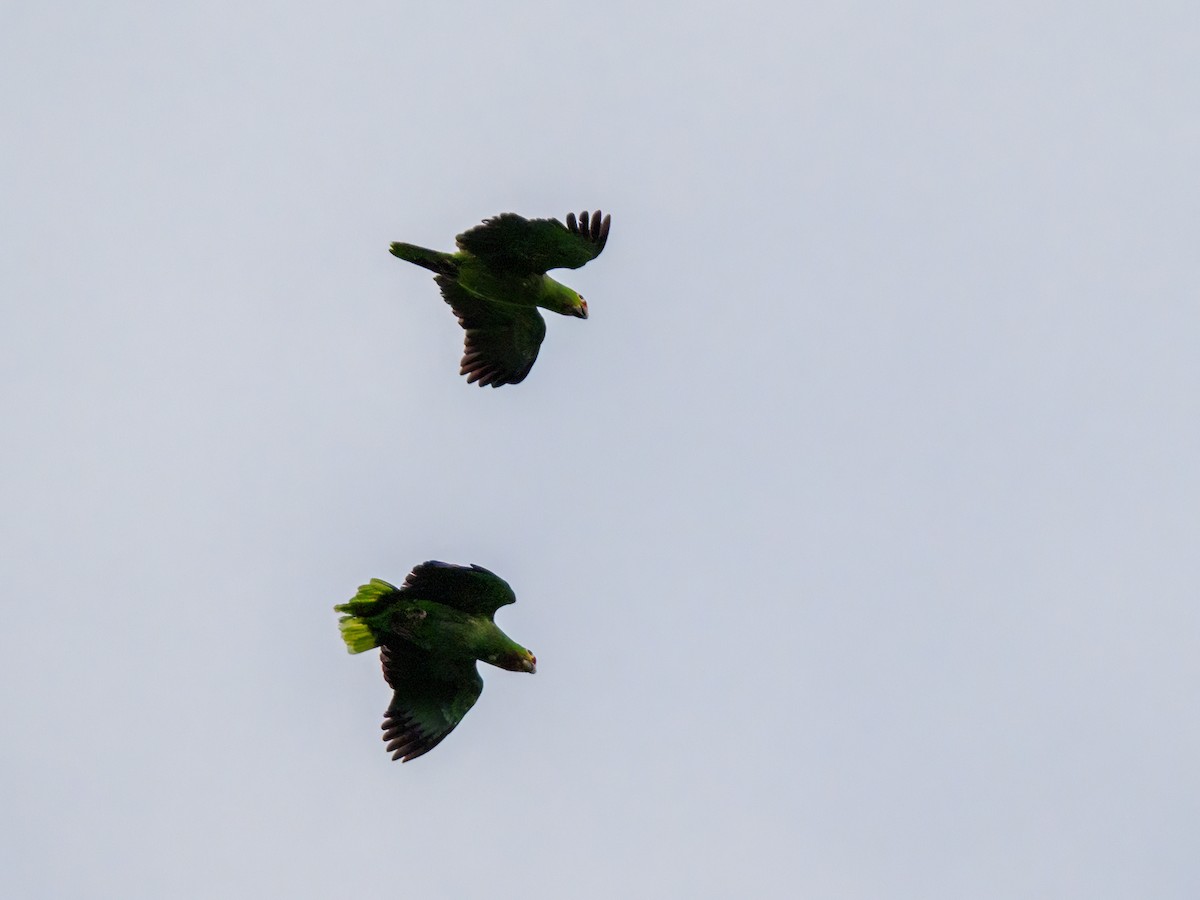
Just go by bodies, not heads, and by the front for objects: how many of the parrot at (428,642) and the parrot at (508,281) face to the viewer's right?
2

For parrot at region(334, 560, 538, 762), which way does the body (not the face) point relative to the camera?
to the viewer's right

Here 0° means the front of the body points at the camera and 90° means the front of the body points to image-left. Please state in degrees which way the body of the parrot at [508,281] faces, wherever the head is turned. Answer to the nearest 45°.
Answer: approximately 270°
